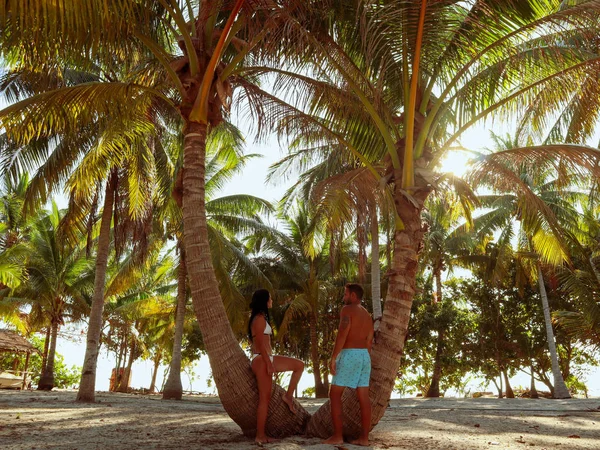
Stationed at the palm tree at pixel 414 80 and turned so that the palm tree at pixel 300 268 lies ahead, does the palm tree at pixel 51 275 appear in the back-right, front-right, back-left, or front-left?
front-left

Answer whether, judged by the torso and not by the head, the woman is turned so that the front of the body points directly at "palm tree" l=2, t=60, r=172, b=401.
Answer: no

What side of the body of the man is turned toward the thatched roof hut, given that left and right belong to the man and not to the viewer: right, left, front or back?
front

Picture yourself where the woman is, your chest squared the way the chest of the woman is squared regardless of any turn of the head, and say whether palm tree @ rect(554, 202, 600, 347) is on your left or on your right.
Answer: on your left

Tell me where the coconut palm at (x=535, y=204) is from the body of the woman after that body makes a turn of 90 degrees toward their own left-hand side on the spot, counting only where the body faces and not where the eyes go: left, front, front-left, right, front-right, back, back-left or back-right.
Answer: front-right

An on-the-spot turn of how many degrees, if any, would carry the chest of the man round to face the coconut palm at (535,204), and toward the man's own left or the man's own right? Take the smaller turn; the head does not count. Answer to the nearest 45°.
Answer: approximately 90° to the man's own right

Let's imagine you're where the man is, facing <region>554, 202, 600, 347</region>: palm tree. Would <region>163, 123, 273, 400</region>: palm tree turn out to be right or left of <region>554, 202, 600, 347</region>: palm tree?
left

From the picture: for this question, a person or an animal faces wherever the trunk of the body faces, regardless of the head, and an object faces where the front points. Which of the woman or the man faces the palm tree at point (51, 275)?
the man

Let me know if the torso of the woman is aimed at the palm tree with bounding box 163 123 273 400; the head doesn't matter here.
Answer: no

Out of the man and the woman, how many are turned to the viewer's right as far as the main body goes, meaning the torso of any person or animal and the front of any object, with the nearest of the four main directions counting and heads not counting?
1

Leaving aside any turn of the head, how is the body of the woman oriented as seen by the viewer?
to the viewer's right

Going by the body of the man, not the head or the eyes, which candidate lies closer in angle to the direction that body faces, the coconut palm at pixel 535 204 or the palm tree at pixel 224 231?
the palm tree

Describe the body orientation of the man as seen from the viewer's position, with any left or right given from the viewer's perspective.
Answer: facing away from the viewer and to the left of the viewer

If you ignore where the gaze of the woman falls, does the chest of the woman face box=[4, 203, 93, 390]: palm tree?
no

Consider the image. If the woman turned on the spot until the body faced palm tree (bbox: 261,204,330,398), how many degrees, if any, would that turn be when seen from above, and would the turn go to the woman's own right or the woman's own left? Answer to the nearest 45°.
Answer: approximately 90° to the woman's own left
